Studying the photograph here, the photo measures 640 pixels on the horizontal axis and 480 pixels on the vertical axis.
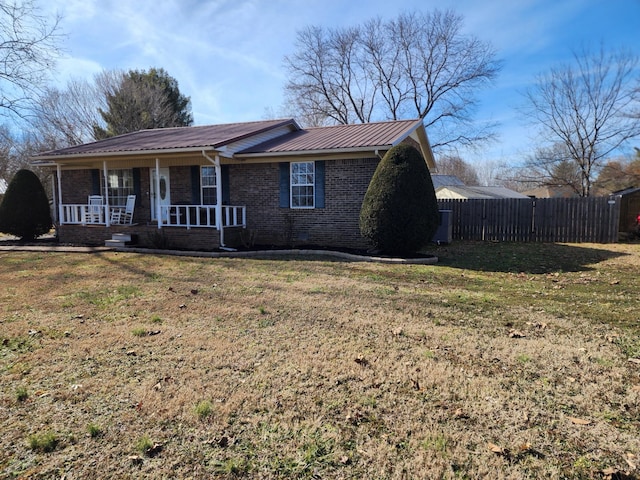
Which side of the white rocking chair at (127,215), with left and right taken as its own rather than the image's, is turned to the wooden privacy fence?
left

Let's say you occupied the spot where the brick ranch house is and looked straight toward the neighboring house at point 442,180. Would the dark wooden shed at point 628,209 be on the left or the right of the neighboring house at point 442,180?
right

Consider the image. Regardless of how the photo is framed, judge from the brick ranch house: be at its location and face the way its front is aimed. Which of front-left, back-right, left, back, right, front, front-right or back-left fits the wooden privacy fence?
back-left

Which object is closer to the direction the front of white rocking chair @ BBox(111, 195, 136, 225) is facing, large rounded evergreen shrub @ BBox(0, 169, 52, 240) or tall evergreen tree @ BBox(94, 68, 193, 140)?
the large rounded evergreen shrub

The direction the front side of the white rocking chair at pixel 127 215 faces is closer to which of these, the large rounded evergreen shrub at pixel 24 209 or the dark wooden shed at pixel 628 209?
the large rounded evergreen shrub

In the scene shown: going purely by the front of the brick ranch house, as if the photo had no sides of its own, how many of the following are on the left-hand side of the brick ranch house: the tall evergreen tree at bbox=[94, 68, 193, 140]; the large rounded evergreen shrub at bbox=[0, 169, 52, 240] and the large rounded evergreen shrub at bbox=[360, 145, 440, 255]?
1

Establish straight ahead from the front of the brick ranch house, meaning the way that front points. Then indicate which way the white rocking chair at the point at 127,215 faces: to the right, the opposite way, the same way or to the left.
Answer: the same way

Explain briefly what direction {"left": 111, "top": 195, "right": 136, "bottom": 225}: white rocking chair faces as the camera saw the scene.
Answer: facing the viewer and to the left of the viewer

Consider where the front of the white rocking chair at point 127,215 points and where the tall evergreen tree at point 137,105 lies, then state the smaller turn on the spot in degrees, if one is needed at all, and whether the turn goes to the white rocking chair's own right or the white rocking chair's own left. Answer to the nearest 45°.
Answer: approximately 135° to the white rocking chair's own right

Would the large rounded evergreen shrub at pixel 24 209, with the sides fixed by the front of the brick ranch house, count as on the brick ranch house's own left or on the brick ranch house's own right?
on the brick ranch house's own right

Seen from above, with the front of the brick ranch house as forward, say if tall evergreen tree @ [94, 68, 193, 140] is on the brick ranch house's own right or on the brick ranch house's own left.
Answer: on the brick ranch house's own right

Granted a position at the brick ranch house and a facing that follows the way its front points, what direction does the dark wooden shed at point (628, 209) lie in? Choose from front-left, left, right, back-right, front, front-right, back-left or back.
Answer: back-left

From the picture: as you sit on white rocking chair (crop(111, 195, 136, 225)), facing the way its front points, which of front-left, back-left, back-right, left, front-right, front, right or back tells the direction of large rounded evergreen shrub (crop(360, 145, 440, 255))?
left

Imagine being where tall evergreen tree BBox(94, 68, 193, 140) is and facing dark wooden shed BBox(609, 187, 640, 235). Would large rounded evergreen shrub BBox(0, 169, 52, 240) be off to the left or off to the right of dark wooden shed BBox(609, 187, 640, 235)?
right

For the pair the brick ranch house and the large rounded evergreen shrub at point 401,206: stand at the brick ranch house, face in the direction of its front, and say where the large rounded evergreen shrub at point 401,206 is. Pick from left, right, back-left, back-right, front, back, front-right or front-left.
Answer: left

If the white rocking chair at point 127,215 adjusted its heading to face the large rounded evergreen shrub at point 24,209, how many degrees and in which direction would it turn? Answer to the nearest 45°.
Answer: approximately 90° to its right

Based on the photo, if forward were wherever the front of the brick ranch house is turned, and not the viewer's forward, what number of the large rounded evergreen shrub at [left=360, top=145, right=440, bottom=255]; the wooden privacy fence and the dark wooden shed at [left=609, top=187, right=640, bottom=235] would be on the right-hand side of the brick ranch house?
0
